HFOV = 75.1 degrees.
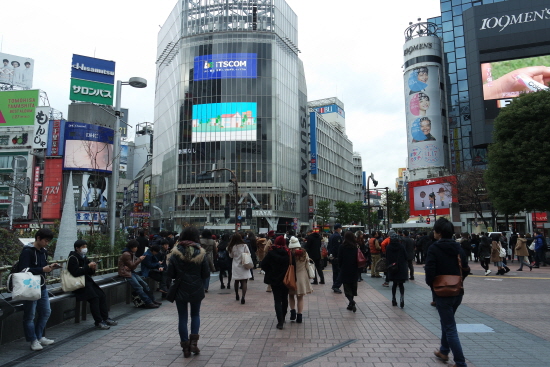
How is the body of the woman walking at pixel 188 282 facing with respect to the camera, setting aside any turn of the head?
away from the camera

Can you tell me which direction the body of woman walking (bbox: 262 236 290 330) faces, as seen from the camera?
away from the camera

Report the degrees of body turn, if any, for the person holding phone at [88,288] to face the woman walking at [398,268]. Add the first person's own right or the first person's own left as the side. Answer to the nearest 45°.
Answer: approximately 45° to the first person's own left

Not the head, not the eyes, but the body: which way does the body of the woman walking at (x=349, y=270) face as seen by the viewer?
away from the camera

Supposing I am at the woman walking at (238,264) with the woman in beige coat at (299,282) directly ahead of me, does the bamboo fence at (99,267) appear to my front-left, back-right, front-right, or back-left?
back-right

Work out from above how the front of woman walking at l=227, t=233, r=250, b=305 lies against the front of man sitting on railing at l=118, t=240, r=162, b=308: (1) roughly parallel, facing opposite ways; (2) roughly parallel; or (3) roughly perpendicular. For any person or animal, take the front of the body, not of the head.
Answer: roughly perpendicular

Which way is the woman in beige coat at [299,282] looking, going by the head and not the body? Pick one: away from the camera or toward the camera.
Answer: away from the camera

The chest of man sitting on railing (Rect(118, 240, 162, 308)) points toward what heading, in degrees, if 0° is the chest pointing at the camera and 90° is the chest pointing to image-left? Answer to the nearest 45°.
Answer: approximately 270°

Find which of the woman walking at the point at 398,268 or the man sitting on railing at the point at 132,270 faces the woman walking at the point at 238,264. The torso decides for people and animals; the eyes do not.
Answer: the man sitting on railing

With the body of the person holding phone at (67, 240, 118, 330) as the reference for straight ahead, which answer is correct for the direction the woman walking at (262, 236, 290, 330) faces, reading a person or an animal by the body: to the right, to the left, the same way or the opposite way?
to the left

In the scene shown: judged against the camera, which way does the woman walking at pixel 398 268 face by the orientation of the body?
away from the camera
